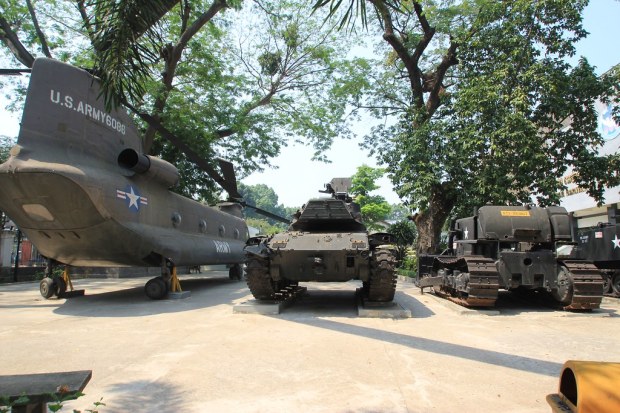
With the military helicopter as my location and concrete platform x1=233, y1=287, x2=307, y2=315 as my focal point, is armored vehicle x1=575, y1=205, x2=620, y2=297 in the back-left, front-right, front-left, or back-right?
front-left

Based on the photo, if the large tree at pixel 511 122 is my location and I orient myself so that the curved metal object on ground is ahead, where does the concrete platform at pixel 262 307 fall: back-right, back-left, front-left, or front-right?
front-right

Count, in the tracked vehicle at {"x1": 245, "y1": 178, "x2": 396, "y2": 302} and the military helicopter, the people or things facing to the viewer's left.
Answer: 0

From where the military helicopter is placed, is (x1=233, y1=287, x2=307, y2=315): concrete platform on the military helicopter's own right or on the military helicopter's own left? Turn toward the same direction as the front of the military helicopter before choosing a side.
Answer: on the military helicopter's own right

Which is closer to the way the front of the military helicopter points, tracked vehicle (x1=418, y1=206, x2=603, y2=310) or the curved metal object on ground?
the tracked vehicle

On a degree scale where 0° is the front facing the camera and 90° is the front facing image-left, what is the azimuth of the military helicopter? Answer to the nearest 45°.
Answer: approximately 225°

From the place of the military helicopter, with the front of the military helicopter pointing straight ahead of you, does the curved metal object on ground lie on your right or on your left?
on your right
